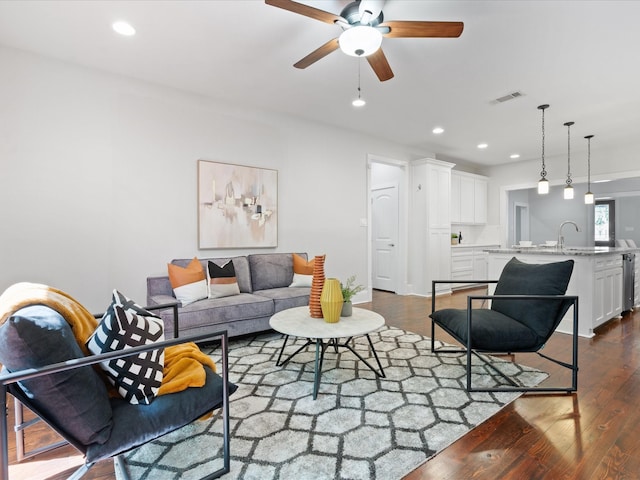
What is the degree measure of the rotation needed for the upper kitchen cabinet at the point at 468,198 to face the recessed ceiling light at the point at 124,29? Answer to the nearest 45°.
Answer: approximately 45° to its right

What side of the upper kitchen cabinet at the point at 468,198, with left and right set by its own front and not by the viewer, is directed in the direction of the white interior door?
right

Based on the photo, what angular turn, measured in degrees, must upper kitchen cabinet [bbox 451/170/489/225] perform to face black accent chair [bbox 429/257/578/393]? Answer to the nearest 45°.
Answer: approximately 45° to its right

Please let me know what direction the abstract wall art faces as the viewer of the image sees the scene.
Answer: facing the viewer and to the right of the viewer

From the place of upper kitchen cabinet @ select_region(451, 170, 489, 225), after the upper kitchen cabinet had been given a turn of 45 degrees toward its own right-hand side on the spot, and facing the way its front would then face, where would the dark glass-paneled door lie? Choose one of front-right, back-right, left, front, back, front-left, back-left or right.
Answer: back-left

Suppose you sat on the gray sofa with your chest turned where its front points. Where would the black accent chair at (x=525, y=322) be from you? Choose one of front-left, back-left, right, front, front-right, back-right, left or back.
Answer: front

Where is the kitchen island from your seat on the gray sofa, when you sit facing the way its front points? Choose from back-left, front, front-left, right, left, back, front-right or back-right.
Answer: front-left

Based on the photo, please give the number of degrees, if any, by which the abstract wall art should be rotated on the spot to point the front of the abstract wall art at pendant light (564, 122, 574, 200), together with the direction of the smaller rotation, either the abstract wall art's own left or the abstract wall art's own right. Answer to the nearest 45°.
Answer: approximately 45° to the abstract wall art's own left

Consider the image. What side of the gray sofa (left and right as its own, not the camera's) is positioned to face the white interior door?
left

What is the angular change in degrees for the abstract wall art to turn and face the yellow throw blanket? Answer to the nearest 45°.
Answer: approximately 45° to its right
